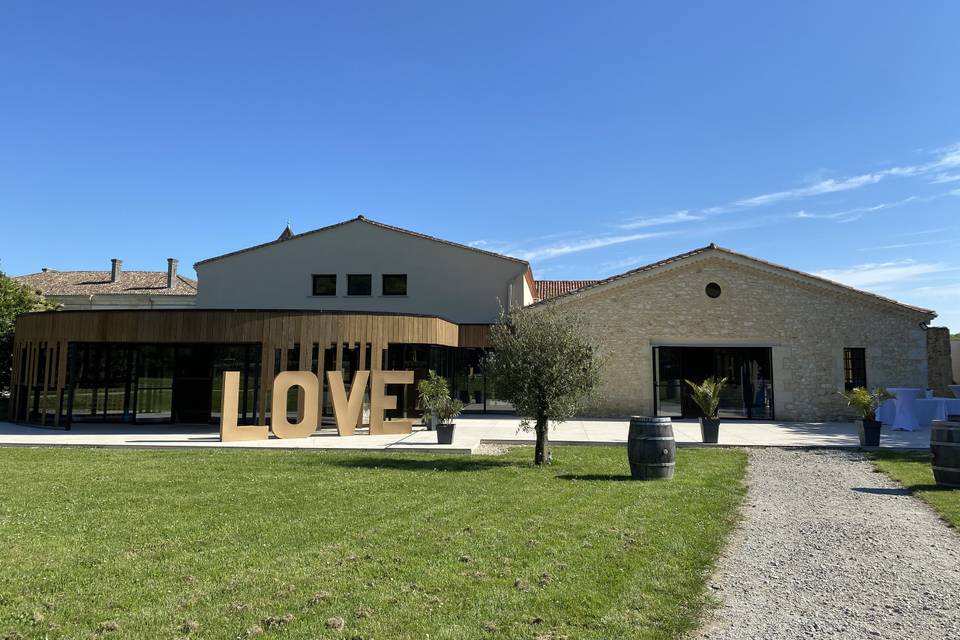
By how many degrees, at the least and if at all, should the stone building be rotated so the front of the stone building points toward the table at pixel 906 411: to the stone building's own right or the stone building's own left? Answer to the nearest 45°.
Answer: approximately 45° to the stone building's own left

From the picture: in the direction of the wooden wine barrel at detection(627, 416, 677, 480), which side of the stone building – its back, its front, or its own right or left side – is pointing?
front

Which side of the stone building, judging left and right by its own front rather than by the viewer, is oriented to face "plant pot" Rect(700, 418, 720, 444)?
front

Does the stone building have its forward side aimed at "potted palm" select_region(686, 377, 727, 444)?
yes

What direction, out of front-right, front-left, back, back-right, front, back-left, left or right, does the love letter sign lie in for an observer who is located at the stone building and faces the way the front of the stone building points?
front-right

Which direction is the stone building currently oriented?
toward the camera

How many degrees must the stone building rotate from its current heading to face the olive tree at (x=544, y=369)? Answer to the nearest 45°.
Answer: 0° — it already faces it

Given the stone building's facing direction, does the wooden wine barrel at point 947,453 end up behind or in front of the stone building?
in front

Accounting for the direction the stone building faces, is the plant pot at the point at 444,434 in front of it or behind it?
in front

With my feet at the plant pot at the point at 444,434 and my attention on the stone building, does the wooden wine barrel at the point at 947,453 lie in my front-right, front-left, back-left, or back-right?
front-right

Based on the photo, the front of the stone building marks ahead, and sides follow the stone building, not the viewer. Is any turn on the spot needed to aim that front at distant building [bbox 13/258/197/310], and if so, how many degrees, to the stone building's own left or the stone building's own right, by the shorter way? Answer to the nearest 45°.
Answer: approximately 90° to the stone building's own right

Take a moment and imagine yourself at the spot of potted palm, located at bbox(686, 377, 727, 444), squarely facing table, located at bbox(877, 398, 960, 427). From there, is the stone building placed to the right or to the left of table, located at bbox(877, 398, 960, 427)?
left

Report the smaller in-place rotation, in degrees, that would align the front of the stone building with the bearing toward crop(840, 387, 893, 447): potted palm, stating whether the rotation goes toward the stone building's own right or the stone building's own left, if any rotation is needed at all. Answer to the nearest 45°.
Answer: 0° — it already faces it
